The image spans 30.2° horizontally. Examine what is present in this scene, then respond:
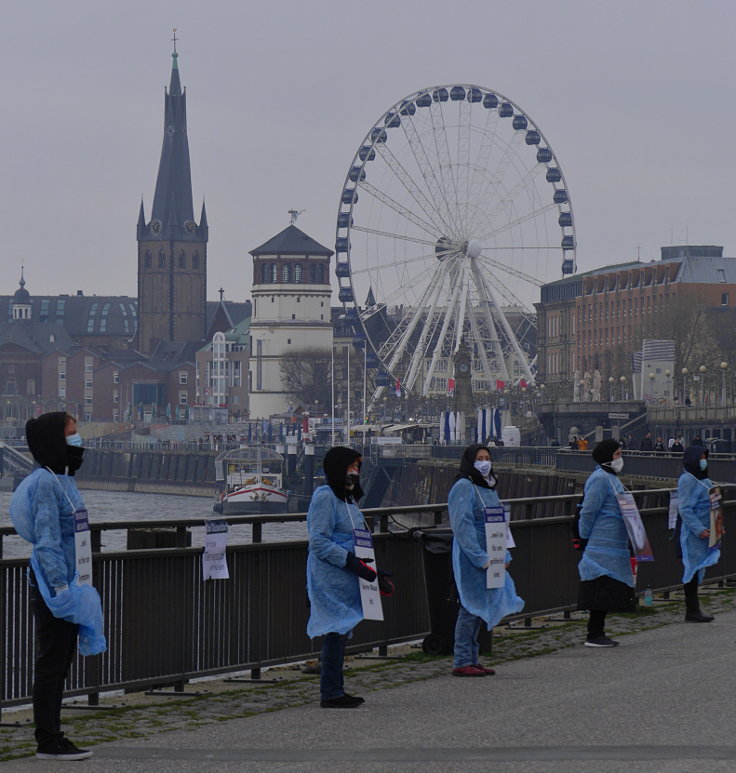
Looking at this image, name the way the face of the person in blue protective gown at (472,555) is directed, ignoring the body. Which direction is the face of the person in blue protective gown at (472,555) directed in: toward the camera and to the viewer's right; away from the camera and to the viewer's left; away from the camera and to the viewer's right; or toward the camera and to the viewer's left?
toward the camera and to the viewer's right

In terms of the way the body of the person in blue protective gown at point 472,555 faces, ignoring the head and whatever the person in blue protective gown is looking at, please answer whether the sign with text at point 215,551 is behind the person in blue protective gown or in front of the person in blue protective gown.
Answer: behind

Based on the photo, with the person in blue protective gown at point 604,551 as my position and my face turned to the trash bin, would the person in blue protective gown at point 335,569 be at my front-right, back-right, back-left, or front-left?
front-left

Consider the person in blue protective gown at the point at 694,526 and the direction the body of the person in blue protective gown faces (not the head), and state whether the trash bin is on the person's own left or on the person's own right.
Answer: on the person's own right

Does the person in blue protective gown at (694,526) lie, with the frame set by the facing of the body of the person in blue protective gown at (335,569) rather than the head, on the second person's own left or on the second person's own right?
on the second person's own left

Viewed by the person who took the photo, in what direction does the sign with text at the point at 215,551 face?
facing the viewer

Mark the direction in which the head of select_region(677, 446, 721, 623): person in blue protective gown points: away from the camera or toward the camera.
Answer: toward the camera

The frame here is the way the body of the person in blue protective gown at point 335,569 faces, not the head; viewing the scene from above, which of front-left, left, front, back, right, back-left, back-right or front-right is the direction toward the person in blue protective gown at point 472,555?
front-left

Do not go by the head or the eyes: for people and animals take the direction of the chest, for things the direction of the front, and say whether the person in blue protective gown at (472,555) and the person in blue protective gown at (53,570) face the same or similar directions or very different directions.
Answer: same or similar directions

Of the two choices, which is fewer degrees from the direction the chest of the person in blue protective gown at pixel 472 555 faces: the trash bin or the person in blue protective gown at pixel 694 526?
the person in blue protective gown

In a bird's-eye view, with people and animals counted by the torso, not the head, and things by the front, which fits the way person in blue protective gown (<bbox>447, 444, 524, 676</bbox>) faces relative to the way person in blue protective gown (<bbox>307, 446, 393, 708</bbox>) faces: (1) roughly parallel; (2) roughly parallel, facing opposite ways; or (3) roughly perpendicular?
roughly parallel
